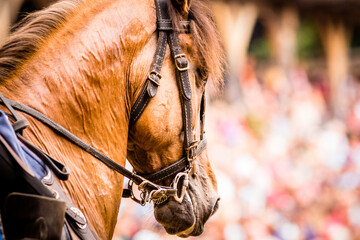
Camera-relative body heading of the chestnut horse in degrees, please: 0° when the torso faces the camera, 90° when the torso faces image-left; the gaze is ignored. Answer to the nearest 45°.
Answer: approximately 270°
